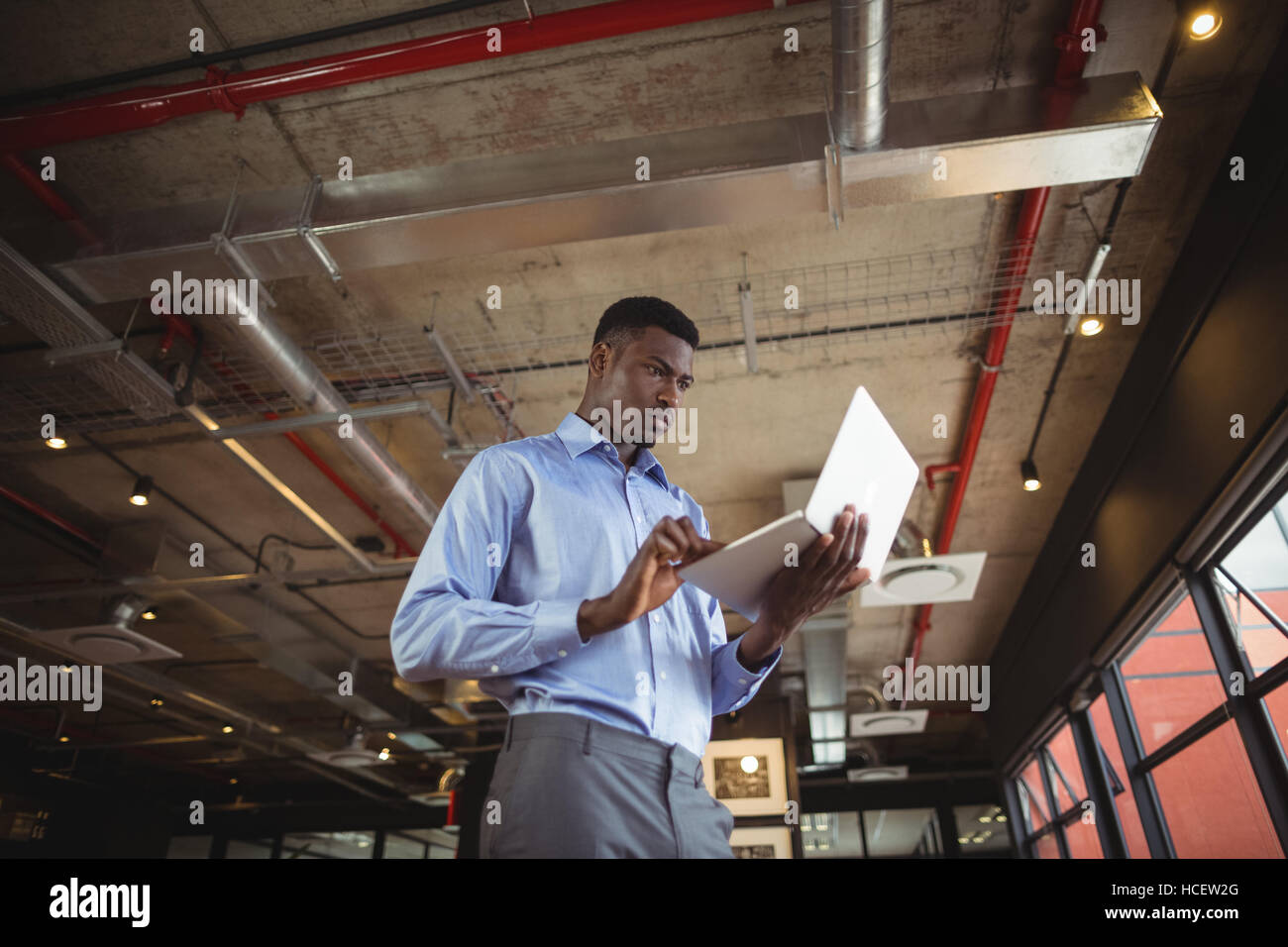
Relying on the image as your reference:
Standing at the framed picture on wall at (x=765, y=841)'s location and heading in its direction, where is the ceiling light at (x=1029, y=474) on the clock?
The ceiling light is roughly at 11 o'clock from the framed picture on wall.

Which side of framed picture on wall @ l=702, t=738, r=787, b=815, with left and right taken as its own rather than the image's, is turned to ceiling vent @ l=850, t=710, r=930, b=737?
left

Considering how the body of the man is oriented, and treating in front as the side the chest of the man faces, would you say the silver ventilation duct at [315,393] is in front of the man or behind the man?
behind

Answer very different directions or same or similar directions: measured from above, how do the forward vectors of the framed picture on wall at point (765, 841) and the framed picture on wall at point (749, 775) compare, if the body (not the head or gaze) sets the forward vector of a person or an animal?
same or similar directions

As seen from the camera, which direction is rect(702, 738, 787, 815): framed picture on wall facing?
toward the camera

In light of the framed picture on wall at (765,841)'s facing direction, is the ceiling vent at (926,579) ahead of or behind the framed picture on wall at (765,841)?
ahead

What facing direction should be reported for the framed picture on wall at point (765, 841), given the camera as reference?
facing the viewer

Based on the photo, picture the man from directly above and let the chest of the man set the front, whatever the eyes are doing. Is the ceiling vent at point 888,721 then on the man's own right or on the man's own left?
on the man's own left

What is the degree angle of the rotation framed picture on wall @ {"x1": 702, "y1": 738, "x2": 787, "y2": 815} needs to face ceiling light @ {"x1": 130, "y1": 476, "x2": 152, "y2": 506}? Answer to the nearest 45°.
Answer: approximately 45° to its right

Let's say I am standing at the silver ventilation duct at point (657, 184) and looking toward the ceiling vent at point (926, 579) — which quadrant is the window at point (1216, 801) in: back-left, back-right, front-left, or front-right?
front-right

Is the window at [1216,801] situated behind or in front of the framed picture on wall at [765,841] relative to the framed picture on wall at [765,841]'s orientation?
in front

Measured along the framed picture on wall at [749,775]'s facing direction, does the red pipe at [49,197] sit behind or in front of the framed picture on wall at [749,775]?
in front

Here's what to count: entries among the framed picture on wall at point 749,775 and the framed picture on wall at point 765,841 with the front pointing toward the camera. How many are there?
2

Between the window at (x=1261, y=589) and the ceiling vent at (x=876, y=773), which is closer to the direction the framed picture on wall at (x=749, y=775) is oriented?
the window

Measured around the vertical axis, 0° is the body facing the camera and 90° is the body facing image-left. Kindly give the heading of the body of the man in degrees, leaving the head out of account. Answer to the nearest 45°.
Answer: approximately 315°
